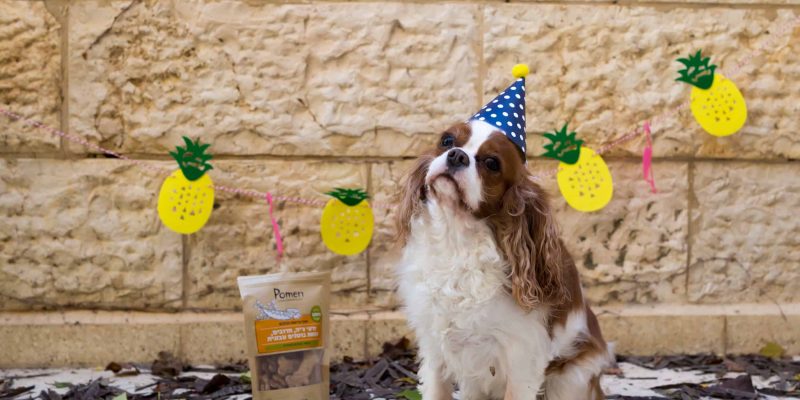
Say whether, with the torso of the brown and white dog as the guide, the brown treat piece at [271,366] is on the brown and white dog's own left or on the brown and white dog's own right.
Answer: on the brown and white dog's own right

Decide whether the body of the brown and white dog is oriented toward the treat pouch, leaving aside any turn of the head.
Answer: no

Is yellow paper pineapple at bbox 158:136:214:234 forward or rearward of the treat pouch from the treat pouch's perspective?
rearward

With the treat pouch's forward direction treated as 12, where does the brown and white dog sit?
The brown and white dog is roughly at 10 o'clock from the treat pouch.

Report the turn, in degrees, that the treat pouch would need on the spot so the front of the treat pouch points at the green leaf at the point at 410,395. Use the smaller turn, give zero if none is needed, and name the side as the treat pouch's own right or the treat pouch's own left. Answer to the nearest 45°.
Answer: approximately 135° to the treat pouch's own left

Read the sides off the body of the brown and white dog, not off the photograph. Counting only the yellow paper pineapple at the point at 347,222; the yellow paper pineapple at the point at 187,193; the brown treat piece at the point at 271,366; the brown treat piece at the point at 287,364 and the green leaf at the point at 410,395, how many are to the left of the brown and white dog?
0

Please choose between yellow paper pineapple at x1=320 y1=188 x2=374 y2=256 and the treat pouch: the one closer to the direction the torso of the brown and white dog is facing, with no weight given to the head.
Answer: the treat pouch

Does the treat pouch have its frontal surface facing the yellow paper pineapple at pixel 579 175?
no

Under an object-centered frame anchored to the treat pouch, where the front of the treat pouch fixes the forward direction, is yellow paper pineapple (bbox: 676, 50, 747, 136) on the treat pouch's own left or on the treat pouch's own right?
on the treat pouch's own left

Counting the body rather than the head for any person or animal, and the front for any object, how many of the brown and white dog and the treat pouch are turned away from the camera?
0

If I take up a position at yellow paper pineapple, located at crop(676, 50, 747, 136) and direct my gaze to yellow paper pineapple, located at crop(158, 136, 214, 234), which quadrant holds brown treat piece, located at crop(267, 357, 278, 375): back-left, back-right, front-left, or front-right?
front-left

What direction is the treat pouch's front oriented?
toward the camera

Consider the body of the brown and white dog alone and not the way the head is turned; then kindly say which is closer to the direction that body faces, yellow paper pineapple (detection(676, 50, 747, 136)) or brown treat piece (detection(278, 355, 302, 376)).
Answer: the brown treat piece

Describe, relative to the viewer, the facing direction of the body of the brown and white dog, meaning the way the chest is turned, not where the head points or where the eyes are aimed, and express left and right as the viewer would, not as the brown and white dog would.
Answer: facing the viewer and to the left of the viewer

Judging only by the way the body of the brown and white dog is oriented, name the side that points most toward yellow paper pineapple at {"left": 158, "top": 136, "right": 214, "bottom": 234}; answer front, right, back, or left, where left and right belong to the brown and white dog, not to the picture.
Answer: right

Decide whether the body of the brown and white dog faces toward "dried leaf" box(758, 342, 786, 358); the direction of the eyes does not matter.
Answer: no
